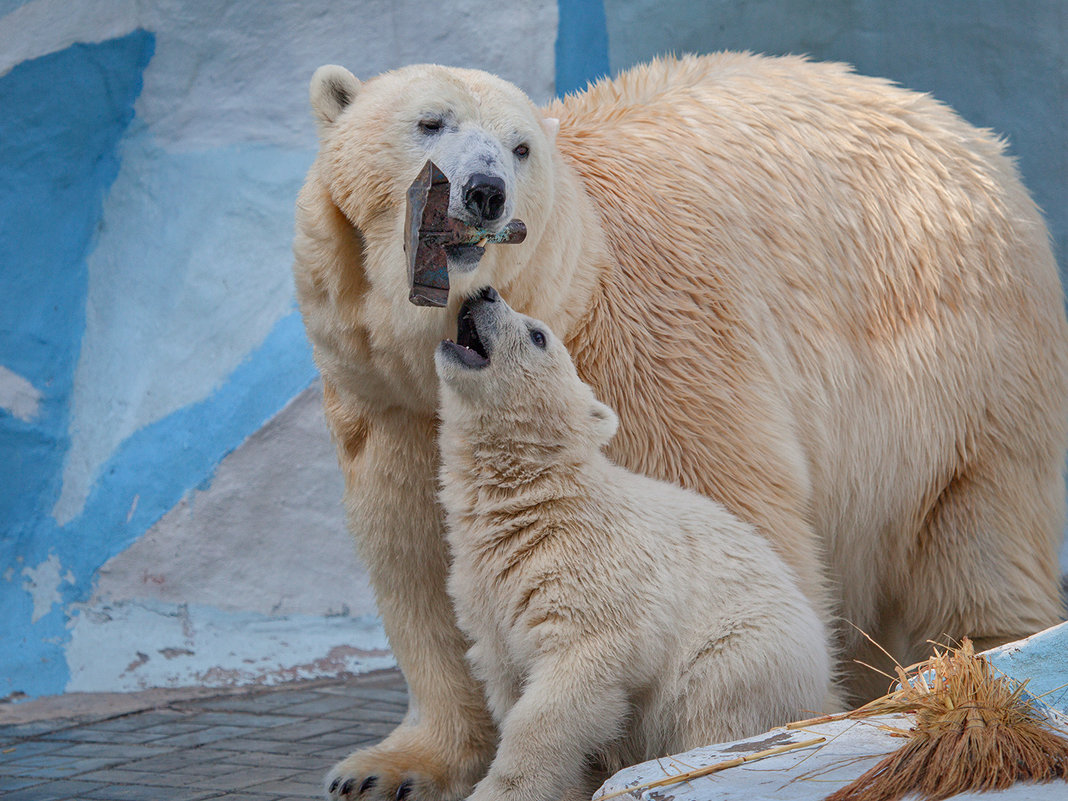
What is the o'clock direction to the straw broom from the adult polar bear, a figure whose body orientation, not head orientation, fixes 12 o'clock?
The straw broom is roughly at 10 o'clock from the adult polar bear.

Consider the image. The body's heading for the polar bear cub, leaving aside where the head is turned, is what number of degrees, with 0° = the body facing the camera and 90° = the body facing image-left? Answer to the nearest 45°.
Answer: approximately 90°

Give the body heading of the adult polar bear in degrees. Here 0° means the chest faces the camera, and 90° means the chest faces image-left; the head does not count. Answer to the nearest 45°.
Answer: approximately 45°

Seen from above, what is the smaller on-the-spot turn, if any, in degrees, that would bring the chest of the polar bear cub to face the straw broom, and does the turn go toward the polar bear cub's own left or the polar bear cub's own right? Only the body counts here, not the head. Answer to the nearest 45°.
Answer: approximately 135° to the polar bear cub's own left
